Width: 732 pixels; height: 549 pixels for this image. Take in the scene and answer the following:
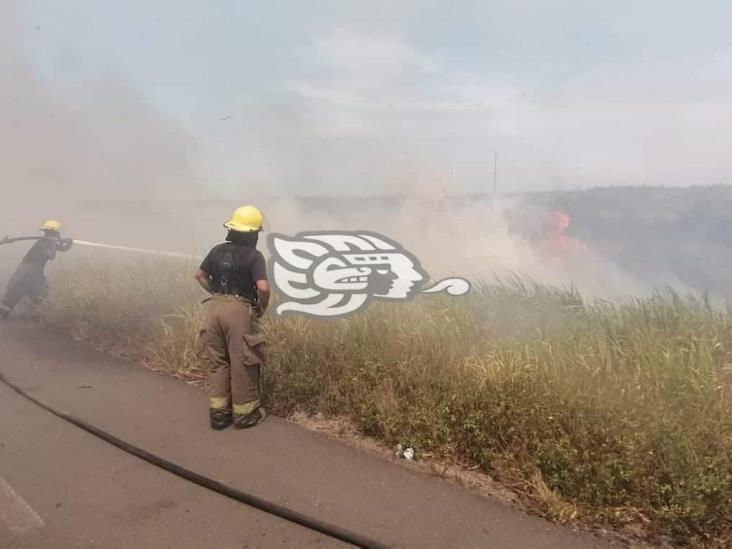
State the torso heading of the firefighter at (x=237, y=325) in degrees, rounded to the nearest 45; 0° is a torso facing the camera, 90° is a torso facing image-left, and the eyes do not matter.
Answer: approximately 225°

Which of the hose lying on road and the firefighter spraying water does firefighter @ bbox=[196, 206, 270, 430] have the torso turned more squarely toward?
the firefighter spraying water

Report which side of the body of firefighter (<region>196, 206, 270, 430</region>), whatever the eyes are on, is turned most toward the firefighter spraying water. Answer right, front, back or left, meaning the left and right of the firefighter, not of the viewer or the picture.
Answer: left

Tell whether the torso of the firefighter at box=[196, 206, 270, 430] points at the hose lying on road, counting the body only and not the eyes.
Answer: no
